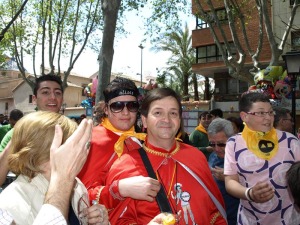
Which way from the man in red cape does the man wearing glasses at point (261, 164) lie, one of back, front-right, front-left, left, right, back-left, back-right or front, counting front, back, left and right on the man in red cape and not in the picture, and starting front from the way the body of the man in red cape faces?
back-left

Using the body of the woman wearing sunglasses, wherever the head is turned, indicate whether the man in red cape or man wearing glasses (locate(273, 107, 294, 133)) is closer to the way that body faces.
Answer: the man in red cape

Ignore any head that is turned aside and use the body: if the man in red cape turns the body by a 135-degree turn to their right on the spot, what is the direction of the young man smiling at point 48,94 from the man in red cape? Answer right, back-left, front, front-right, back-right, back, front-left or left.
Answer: front

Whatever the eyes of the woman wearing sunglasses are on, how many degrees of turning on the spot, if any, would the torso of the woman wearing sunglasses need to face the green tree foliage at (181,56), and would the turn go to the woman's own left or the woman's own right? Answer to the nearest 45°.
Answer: approximately 135° to the woman's own left

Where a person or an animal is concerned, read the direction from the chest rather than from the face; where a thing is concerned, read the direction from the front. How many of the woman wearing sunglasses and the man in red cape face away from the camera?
0

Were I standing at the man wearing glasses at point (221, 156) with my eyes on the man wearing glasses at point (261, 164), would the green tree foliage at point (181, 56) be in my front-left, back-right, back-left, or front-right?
back-left

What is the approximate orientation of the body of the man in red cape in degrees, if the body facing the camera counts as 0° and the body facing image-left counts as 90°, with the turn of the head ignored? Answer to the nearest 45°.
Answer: approximately 0°
